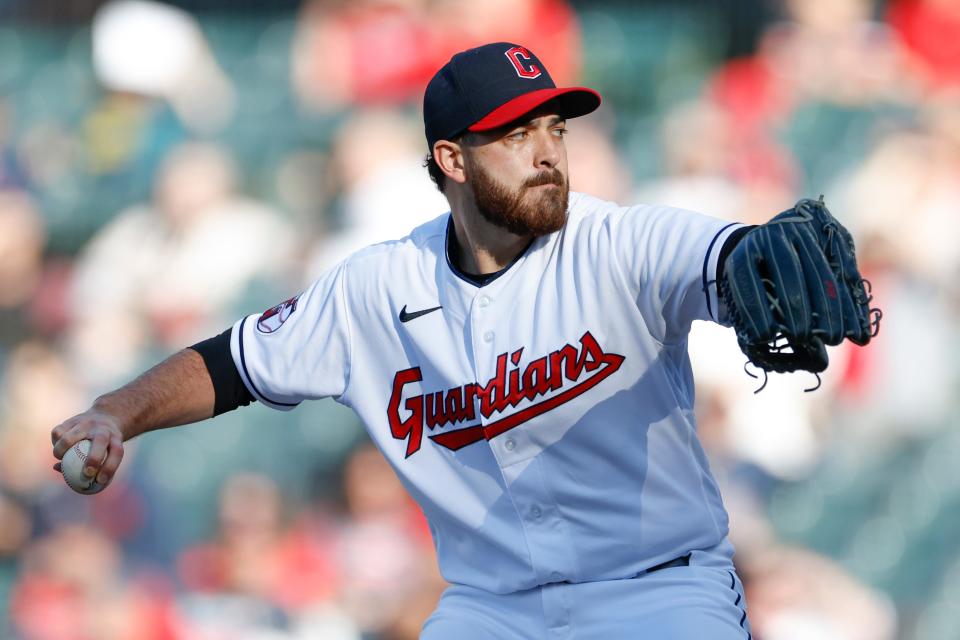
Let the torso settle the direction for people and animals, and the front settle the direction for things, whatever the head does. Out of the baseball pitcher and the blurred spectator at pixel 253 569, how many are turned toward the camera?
2

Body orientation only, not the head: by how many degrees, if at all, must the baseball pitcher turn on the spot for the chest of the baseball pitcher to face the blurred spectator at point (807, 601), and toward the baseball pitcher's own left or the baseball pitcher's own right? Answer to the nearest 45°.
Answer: approximately 135° to the baseball pitcher's own left

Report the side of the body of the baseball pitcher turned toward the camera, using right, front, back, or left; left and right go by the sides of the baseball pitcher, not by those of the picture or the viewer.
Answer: front

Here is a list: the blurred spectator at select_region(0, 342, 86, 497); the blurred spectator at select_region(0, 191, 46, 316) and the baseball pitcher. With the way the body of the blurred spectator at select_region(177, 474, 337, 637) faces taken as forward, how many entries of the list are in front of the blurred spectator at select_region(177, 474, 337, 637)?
1

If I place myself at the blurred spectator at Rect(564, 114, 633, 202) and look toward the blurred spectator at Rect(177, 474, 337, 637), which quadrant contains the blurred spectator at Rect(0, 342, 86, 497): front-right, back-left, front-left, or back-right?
front-right

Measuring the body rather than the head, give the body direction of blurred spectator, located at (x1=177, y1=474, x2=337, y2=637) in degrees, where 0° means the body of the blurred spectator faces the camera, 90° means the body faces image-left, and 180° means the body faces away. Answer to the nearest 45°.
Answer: approximately 0°

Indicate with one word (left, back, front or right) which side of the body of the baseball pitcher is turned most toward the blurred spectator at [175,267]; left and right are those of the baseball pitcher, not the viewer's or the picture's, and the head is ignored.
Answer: back

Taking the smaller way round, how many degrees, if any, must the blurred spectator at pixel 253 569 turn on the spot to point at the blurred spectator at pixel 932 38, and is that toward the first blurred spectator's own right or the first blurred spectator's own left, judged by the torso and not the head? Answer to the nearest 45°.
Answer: approximately 90° to the first blurred spectator's own left

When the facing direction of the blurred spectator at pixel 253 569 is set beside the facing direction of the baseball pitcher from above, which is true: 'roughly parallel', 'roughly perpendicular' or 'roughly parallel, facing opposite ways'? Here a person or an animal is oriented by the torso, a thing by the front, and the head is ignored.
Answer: roughly parallel

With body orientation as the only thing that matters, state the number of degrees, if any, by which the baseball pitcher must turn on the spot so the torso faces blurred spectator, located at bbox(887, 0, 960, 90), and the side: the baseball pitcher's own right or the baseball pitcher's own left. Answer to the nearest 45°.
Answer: approximately 135° to the baseball pitcher's own left

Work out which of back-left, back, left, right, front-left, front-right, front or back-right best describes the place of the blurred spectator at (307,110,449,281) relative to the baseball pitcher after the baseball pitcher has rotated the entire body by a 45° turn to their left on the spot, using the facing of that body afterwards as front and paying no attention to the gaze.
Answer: back-left

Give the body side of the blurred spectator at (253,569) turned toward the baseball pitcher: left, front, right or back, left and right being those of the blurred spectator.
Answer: front
